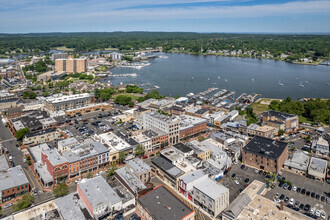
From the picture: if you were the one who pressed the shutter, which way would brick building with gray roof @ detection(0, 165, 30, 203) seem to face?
facing the viewer and to the right of the viewer

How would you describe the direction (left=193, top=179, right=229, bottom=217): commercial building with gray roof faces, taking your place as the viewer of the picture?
facing the viewer and to the left of the viewer

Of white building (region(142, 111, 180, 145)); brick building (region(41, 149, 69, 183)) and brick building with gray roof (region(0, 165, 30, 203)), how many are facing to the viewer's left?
0

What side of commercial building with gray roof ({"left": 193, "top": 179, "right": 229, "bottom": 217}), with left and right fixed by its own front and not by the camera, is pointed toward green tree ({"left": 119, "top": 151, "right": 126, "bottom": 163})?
right

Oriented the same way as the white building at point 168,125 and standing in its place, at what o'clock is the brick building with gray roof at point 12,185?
The brick building with gray roof is roughly at 3 o'clock from the white building.

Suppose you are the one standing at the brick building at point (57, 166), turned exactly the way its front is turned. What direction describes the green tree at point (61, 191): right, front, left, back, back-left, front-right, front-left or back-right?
front-right

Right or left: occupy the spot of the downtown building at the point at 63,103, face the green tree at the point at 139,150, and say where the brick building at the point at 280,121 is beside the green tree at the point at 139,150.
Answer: left

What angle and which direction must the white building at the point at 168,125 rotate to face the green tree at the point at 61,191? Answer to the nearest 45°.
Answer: approximately 90° to its right

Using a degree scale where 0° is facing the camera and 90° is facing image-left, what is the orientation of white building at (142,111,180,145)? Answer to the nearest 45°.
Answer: approximately 315°

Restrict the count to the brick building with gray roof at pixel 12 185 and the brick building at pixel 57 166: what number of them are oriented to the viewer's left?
0

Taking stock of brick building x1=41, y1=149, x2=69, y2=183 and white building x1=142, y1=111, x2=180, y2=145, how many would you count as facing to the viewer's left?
0
